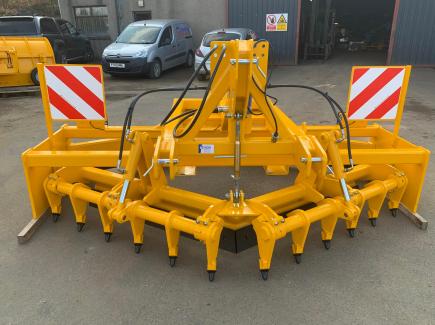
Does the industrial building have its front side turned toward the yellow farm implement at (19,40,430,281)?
yes

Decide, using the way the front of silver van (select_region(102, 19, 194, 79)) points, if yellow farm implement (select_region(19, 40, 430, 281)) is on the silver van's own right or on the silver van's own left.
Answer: on the silver van's own left

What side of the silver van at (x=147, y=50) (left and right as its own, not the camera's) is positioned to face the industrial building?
back

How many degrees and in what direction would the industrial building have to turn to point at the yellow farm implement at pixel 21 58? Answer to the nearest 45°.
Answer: approximately 45° to its right

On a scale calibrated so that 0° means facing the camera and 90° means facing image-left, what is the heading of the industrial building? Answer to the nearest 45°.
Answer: approximately 0°

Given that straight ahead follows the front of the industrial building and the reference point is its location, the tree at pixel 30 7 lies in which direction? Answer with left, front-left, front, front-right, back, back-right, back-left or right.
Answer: back-right

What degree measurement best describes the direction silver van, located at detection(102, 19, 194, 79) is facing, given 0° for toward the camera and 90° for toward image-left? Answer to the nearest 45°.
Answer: approximately 45°
